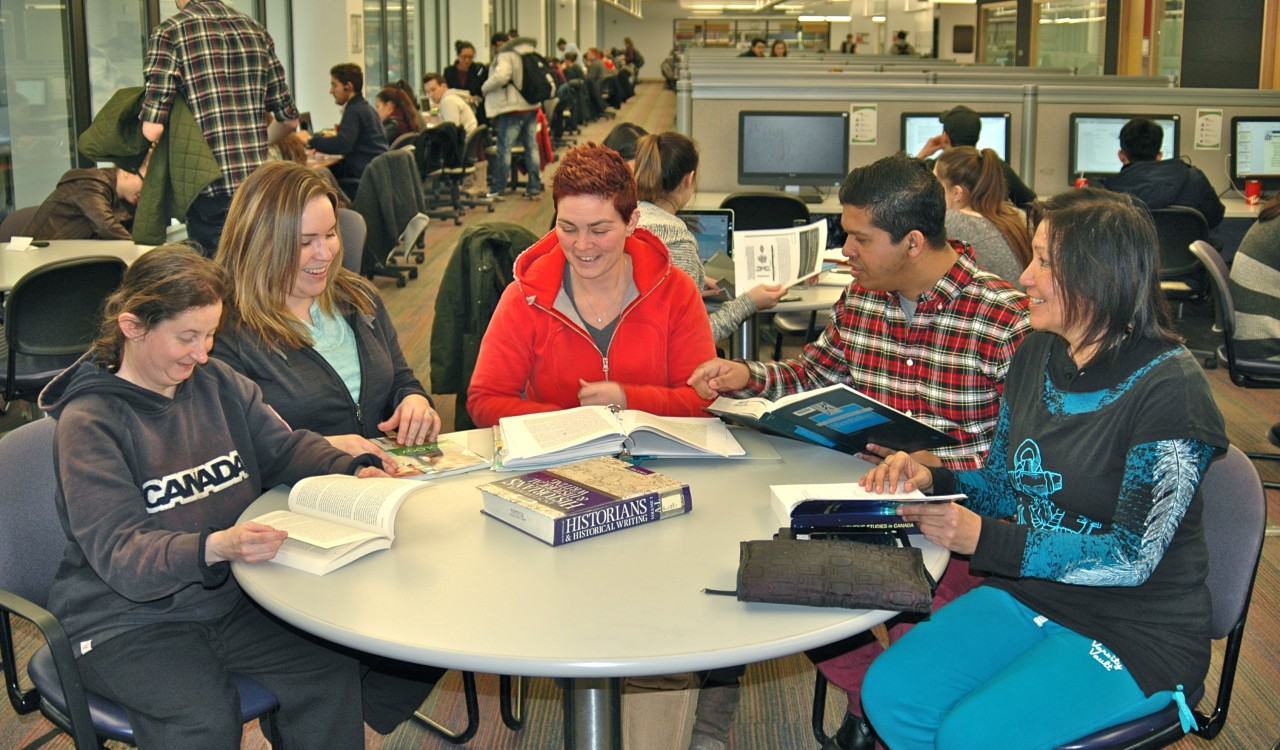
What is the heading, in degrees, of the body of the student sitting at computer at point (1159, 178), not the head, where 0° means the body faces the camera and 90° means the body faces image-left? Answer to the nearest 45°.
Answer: approximately 180°

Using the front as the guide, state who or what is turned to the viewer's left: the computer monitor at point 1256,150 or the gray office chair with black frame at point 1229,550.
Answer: the gray office chair with black frame

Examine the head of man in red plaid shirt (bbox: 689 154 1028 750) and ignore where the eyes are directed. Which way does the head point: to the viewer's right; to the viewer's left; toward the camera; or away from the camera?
to the viewer's left

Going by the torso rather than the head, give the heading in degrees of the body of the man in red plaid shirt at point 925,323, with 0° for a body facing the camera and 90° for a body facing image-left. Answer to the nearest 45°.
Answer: approximately 45°

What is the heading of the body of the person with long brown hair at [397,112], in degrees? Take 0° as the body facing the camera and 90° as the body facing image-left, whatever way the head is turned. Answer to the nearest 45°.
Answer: approximately 135°

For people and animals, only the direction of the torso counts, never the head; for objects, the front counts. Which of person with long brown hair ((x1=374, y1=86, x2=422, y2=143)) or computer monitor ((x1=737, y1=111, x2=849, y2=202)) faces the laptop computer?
the computer monitor

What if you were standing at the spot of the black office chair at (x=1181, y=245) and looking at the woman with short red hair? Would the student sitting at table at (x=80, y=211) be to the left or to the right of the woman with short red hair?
right

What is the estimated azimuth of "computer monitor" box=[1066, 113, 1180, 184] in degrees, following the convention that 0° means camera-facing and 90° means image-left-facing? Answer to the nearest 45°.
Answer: approximately 0°

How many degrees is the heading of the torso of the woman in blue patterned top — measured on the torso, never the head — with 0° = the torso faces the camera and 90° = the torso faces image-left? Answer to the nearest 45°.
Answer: approximately 45°

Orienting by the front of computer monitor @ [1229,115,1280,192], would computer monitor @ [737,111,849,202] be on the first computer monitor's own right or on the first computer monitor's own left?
on the first computer monitor's own right

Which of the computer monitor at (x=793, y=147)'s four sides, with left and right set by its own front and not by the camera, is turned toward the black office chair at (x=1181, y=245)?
left

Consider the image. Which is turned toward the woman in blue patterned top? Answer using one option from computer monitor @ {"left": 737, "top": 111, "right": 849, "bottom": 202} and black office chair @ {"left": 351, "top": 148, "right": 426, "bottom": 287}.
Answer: the computer monitor
